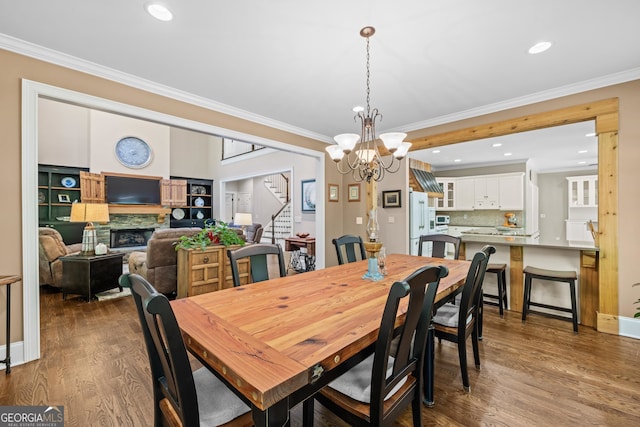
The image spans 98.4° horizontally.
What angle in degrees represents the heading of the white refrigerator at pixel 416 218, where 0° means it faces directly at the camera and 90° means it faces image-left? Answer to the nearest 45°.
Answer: approximately 315°

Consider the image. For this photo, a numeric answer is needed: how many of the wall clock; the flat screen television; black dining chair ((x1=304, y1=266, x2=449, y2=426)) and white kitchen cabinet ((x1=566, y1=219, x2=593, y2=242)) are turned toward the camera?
3

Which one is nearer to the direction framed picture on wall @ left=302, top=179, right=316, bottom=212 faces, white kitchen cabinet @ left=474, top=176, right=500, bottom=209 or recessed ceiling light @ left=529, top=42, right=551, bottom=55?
the recessed ceiling light

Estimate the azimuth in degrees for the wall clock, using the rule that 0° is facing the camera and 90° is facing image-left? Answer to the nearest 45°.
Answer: approximately 0°

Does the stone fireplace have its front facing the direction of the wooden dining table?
yes

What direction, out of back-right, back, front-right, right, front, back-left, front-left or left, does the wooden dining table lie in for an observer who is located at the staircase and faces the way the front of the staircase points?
front-left

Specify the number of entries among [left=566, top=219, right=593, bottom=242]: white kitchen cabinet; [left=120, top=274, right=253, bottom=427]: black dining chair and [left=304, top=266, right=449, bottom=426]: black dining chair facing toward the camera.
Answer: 1

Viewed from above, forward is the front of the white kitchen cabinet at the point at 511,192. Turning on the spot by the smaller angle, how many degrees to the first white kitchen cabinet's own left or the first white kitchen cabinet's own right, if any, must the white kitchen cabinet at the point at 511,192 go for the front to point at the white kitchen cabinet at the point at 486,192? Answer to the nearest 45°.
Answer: approximately 45° to the first white kitchen cabinet's own right

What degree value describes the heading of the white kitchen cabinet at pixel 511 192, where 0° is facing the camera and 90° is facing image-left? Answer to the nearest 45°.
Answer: approximately 45°

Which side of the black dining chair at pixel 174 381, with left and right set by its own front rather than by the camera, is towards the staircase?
front

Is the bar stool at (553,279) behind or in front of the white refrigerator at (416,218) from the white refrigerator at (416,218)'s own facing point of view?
in front

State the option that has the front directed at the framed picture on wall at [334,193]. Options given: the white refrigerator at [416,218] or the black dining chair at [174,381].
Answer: the black dining chair

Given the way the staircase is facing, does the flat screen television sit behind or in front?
in front

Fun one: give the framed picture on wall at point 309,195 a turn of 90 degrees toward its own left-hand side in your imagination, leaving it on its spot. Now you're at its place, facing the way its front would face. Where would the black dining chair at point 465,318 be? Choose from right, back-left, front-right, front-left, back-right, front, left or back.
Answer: front-right
